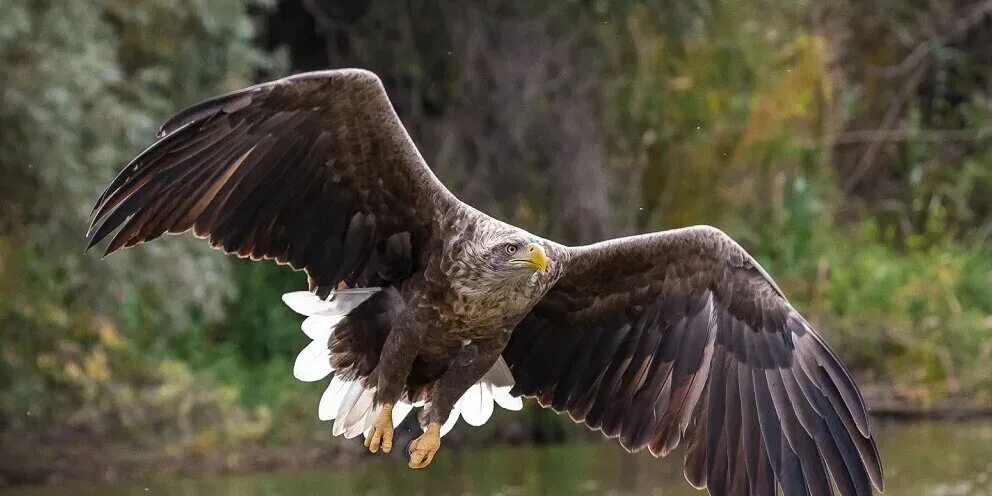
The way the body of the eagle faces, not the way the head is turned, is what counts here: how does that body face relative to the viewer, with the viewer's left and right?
facing the viewer and to the right of the viewer
